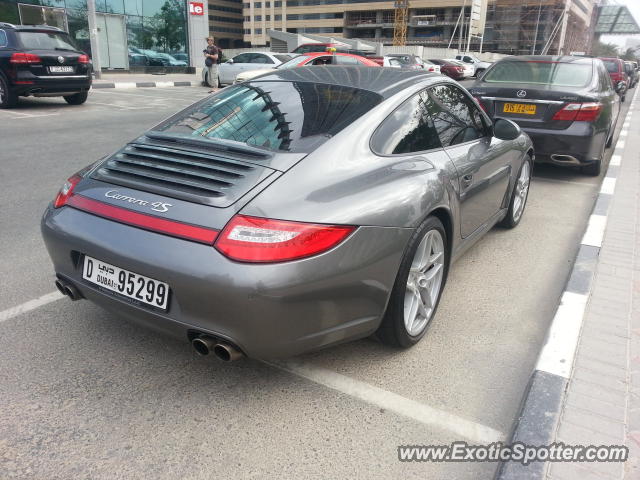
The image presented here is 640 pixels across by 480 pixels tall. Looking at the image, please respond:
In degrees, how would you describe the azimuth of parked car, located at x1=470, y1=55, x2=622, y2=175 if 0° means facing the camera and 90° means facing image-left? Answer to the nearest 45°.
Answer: approximately 180°

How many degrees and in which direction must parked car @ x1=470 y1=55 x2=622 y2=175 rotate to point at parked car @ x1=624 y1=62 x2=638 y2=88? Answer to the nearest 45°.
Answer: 0° — it already faces it

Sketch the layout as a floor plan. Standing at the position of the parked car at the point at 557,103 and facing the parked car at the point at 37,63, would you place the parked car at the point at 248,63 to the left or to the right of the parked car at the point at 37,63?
right

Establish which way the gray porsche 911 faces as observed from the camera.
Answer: facing away from the viewer and to the right of the viewer

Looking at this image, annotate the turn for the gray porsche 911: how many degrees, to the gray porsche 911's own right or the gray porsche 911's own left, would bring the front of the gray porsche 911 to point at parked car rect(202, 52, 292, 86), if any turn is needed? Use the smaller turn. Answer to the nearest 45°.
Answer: approximately 45° to the gray porsche 911's own left

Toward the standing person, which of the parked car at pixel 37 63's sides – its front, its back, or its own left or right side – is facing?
right

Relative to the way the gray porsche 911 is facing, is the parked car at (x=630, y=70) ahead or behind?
ahead

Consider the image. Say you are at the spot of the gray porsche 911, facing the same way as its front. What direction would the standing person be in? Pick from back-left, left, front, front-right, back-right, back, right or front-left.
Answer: front-left

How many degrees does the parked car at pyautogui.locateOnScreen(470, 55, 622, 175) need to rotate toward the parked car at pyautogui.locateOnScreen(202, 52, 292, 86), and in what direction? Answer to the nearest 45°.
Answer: approximately 45° to its left

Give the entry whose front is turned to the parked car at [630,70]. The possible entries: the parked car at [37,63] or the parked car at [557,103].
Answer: the parked car at [557,103]

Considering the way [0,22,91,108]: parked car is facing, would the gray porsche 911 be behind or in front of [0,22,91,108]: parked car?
behind

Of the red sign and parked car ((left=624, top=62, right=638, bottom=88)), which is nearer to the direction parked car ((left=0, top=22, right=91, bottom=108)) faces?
the red sign
